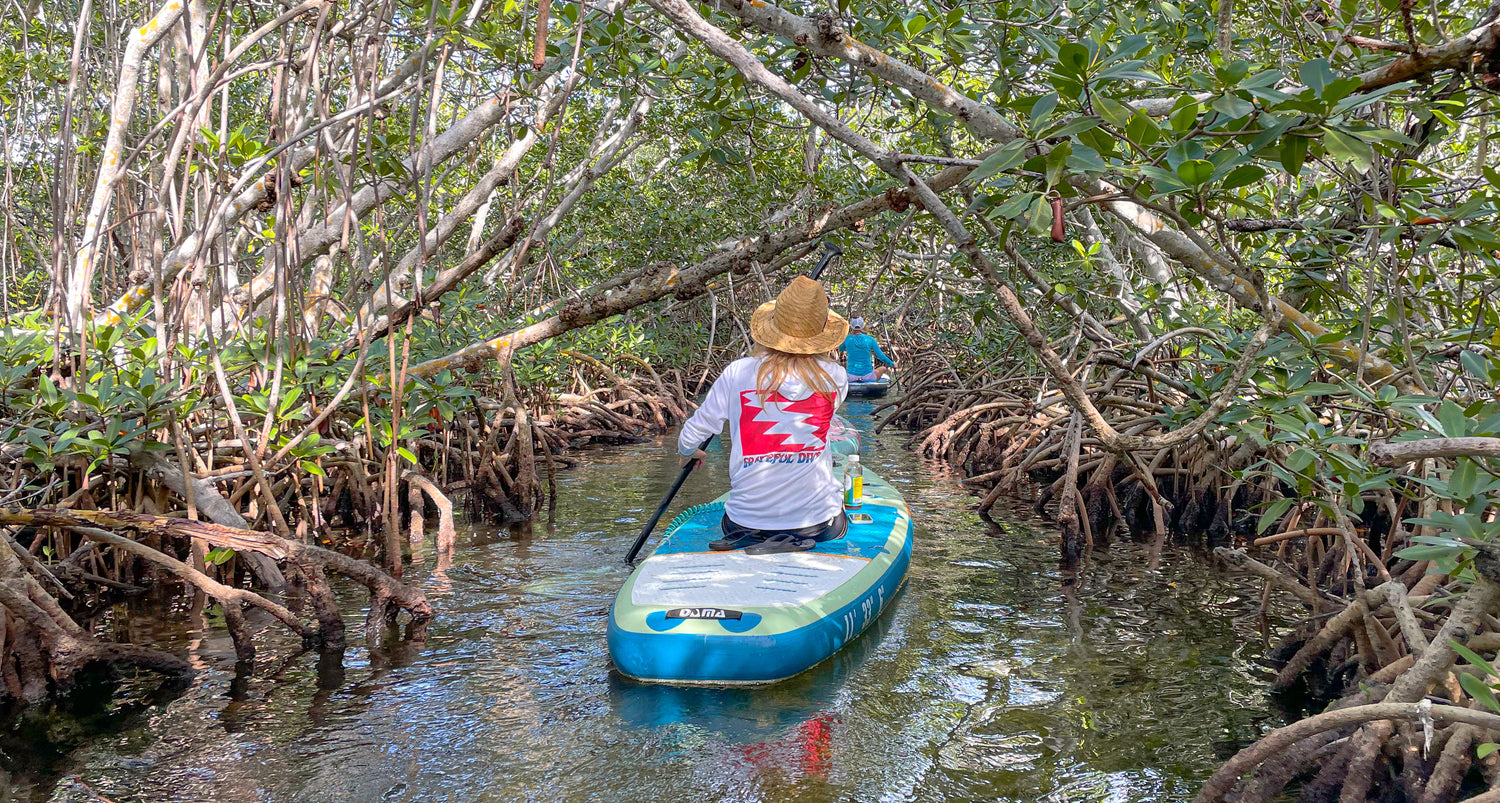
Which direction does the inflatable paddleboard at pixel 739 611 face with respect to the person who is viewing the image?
facing away from the viewer and to the right of the viewer

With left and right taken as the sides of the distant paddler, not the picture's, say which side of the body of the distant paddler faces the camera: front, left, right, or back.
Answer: back

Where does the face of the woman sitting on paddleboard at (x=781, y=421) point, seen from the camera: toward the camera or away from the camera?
away from the camera

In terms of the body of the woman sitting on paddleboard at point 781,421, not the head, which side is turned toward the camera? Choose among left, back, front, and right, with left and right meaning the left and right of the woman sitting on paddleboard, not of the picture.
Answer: back

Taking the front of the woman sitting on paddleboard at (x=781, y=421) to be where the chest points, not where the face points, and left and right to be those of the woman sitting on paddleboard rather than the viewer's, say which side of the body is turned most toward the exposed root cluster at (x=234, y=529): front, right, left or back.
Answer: left

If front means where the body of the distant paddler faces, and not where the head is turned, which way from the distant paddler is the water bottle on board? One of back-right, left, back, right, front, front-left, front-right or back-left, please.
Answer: back

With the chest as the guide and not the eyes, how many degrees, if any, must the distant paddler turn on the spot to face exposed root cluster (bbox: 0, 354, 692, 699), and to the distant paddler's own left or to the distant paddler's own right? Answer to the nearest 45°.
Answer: approximately 180°

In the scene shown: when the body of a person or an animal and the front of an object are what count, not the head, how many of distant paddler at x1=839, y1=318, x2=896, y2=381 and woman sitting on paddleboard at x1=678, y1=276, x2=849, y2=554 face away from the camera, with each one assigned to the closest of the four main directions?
2

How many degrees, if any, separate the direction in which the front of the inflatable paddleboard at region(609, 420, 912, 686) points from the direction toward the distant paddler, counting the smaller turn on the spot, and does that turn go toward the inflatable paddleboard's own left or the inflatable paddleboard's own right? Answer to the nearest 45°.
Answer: approximately 45° to the inflatable paddleboard's own left
